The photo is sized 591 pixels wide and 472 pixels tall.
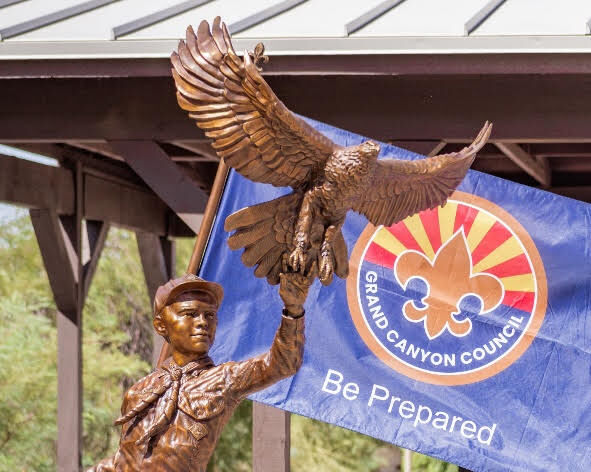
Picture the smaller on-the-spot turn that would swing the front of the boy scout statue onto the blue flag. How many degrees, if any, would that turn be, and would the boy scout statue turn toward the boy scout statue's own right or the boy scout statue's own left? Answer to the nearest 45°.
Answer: approximately 135° to the boy scout statue's own left

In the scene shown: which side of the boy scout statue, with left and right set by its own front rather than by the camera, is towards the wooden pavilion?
back

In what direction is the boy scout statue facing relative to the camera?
toward the camera

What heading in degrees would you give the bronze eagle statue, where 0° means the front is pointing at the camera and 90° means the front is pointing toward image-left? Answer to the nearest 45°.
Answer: approximately 315°

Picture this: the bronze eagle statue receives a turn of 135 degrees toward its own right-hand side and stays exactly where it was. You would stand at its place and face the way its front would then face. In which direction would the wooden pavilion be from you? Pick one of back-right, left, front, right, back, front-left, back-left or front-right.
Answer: right
